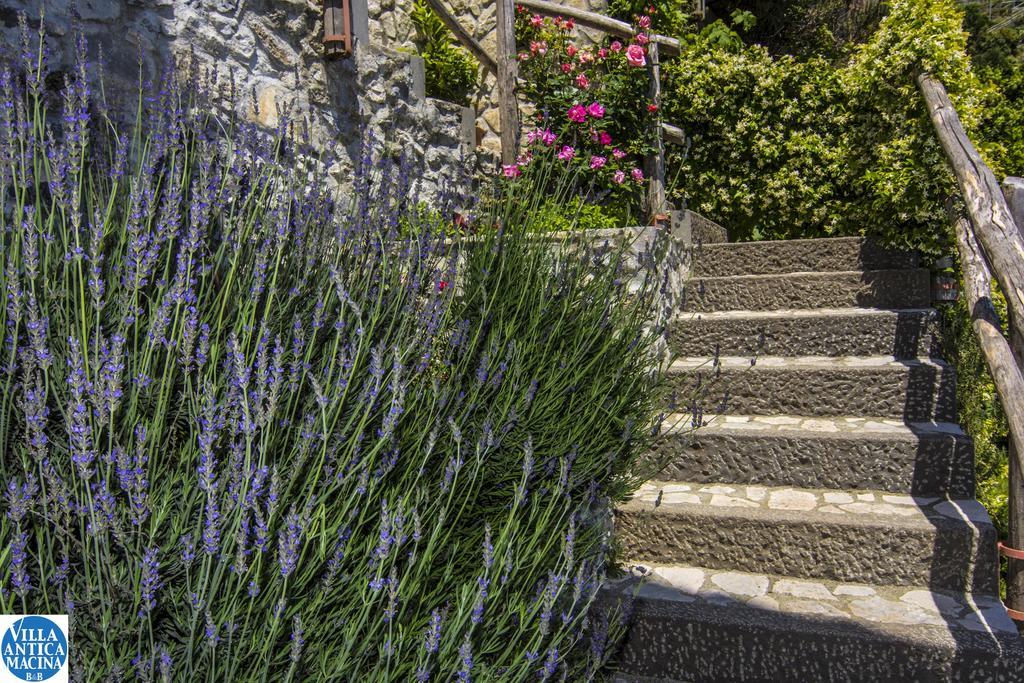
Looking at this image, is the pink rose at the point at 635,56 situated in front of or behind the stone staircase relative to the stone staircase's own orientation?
behind

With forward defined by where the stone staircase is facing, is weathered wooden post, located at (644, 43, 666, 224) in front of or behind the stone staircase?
behind

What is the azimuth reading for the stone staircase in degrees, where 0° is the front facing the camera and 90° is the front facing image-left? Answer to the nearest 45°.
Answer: approximately 0°

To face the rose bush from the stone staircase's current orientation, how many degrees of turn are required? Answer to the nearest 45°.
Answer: approximately 135° to its right

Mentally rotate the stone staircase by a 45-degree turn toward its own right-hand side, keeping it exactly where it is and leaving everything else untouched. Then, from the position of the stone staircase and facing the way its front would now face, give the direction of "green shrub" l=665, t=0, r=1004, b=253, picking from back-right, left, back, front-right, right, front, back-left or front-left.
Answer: back-right

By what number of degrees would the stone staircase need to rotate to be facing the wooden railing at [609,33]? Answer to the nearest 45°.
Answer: approximately 135° to its right

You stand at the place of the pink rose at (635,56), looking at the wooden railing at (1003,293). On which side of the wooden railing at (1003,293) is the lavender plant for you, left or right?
right
